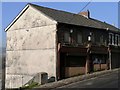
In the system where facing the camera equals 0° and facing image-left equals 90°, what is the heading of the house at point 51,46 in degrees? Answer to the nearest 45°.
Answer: approximately 315°
